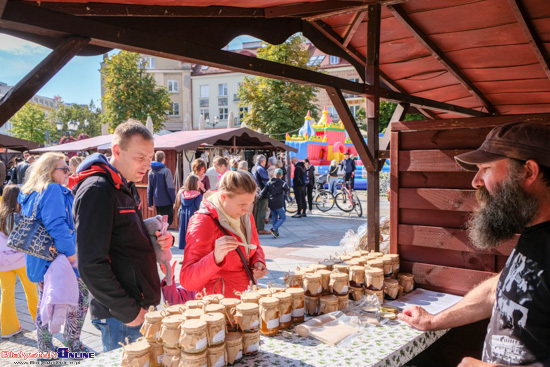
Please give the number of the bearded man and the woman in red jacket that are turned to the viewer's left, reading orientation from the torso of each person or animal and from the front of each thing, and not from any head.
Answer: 1

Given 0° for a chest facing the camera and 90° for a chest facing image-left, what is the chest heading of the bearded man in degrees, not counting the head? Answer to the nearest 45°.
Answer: approximately 90°

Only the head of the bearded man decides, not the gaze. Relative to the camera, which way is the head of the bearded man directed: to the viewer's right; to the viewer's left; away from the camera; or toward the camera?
to the viewer's left

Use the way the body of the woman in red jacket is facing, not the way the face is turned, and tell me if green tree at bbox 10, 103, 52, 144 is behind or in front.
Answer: behind

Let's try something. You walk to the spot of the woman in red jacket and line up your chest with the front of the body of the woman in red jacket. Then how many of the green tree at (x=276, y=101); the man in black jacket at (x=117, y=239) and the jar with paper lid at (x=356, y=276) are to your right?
1

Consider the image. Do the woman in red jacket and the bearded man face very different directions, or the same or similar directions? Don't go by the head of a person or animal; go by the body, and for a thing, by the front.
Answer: very different directions

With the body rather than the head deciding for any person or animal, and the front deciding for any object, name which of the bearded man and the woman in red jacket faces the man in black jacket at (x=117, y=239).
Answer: the bearded man

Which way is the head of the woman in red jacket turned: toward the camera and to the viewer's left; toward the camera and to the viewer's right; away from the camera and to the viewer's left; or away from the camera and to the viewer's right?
toward the camera and to the viewer's right

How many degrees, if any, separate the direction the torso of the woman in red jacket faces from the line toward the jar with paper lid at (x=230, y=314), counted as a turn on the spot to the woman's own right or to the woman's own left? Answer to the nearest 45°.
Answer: approximately 45° to the woman's own right

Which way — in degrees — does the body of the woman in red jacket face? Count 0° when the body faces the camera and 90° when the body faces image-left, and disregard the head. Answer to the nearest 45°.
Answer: approximately 315°

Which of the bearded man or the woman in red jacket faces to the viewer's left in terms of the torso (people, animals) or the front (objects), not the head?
the bearded man
